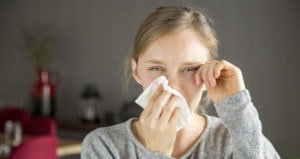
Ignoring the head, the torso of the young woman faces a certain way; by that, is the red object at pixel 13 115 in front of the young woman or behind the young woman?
behind

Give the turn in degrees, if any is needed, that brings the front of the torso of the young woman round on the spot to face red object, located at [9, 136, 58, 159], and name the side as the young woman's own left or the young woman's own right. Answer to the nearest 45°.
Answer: approximately 135° to the young woman's own right

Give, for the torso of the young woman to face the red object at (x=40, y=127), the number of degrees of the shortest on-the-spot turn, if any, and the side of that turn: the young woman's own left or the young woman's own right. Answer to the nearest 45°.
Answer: approximately 135° to the young woman's own right

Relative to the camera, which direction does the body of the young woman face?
toward the camera

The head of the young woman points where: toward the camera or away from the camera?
toward the camera
